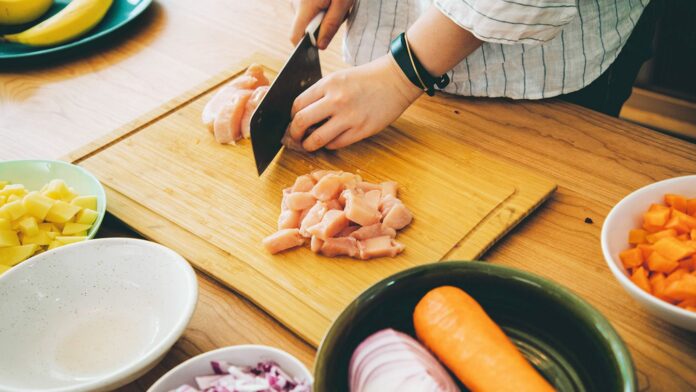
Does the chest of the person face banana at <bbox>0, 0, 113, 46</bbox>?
no

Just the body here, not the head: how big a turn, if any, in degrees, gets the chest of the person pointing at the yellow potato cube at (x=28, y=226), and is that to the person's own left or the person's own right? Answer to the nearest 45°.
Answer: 0° — they already face it

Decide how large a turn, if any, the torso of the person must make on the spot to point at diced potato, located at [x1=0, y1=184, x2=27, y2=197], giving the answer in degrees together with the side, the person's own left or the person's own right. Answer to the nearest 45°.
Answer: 0° — they already face it

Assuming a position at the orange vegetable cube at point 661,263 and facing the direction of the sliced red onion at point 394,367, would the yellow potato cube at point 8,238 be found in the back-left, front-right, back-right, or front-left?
front-right

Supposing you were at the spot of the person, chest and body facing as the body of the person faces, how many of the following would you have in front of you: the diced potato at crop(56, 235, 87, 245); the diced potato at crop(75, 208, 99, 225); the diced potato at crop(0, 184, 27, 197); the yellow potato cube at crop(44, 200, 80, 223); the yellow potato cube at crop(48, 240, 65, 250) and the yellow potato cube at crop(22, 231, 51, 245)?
6

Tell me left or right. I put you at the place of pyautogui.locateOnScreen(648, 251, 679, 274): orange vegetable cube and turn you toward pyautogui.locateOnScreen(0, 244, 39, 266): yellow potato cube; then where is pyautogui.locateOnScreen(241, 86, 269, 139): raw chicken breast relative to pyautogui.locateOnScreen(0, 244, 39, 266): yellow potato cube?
right

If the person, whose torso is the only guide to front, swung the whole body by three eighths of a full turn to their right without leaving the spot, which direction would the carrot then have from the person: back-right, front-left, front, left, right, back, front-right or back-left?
back

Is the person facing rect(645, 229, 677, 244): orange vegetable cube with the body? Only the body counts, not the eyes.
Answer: no

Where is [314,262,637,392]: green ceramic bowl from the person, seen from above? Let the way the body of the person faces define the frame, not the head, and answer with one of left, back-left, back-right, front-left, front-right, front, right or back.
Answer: front-left

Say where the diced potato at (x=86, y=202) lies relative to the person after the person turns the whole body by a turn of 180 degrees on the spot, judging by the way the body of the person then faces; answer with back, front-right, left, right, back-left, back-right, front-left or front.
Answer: back

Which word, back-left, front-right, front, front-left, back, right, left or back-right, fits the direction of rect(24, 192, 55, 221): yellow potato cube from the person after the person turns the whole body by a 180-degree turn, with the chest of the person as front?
back

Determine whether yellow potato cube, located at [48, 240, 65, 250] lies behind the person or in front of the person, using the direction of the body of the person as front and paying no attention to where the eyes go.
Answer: in front

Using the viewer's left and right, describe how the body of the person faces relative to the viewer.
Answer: facing the viewer and to the left of the viewer
